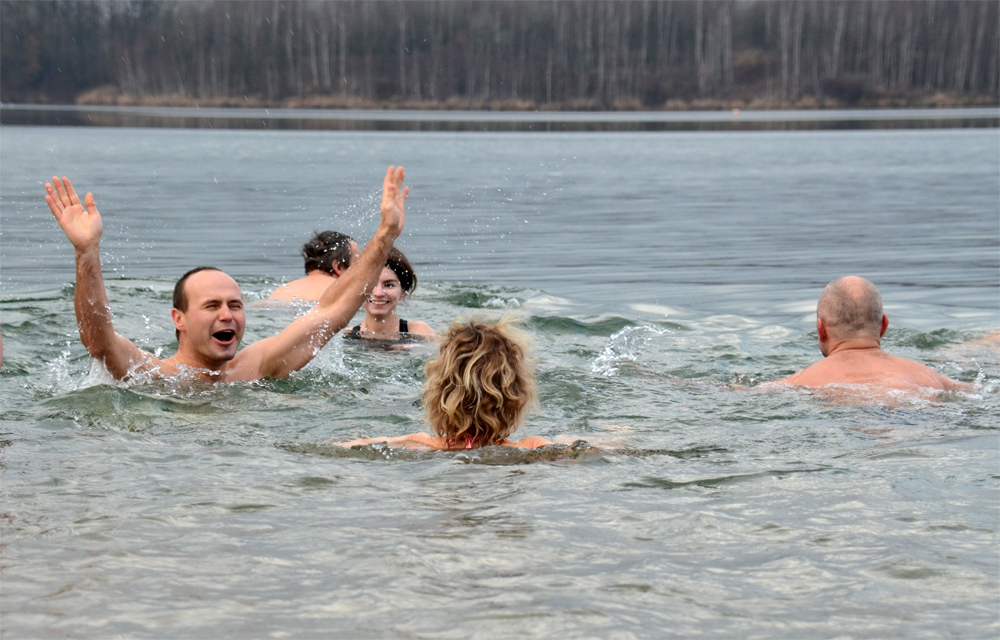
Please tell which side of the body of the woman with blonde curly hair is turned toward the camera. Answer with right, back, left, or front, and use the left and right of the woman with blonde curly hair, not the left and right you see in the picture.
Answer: back

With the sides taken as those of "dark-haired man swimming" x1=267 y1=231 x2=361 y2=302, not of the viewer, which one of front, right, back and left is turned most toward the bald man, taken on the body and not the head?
right

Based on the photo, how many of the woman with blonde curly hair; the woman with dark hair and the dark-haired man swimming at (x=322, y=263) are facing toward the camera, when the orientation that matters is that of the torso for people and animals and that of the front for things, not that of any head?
1

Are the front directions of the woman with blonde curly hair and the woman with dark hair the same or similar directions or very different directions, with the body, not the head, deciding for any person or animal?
very different directions

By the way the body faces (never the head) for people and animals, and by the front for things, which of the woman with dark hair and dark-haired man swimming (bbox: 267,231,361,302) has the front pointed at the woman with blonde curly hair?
the woman with dark hair

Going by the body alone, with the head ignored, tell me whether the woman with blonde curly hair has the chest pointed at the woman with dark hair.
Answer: yes

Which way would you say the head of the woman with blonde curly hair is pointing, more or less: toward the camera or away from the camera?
away from the camera

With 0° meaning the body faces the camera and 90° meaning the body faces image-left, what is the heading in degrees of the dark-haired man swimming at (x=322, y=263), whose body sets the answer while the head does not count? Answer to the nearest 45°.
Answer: approximately 225°

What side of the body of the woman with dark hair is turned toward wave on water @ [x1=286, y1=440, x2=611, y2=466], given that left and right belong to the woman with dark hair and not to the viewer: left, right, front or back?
front

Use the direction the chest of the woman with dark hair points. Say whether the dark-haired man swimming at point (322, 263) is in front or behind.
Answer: behind

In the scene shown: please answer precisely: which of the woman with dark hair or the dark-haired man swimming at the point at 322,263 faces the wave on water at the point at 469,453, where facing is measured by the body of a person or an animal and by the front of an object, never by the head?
the woman with dark hair
